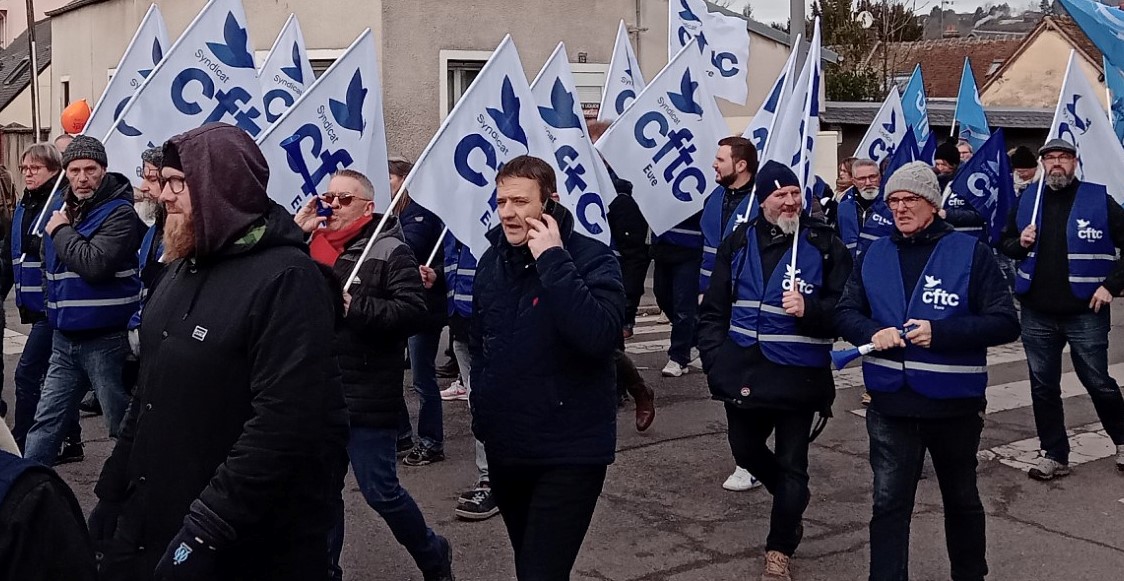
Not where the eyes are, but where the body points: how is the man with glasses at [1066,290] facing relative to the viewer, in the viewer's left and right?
facing the viewer

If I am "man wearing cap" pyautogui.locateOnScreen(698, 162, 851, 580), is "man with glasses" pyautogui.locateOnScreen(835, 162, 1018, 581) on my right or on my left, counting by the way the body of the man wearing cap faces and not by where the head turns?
on my left

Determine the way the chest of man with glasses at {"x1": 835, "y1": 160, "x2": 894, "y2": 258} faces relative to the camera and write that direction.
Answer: toward the camera

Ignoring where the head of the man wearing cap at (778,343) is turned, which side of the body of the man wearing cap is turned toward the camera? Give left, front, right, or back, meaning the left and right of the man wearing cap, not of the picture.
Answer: front

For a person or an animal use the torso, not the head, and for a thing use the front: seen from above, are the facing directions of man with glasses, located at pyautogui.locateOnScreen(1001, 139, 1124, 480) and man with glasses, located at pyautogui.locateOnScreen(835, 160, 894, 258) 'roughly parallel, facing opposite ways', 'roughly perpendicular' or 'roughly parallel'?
roughly parallel

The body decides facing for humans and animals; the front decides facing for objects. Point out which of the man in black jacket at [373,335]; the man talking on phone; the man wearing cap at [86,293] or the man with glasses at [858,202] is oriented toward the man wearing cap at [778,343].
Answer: the man with glasses

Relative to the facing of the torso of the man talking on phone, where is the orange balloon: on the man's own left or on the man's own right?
on the man's own right

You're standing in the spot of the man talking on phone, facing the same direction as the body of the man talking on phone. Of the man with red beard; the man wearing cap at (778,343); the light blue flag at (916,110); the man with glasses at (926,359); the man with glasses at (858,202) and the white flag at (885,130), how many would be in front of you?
1

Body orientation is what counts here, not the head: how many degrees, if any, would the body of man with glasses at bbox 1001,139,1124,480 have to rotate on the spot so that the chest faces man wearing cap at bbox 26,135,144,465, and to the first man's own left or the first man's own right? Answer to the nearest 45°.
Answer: approximately 45° to the first man's own right

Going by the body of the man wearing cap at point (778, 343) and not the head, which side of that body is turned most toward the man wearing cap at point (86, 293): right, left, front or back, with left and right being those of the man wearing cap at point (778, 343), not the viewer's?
right

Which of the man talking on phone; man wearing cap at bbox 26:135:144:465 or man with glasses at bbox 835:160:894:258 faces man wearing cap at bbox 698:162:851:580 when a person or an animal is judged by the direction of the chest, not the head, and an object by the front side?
the man with glasses

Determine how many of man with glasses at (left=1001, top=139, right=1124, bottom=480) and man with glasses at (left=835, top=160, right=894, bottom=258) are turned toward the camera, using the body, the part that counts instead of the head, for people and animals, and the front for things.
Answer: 2

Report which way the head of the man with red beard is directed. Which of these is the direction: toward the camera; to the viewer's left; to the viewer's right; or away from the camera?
to the viewer's left

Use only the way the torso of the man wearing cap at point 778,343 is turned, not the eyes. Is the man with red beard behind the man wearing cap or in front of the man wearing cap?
in front

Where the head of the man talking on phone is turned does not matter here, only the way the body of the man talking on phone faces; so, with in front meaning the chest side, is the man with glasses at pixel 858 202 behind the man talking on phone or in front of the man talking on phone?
behind
